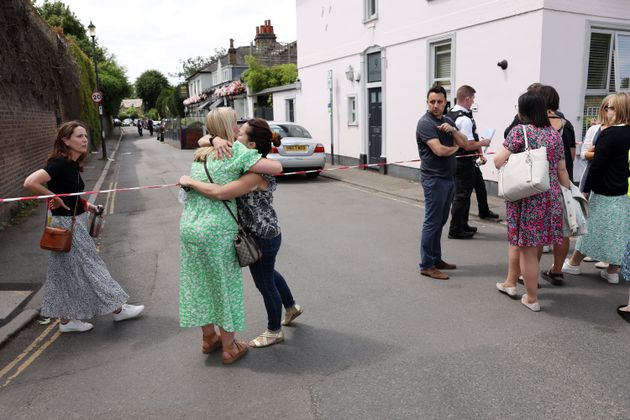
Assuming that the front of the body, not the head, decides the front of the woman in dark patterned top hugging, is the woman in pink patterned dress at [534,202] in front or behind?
behind

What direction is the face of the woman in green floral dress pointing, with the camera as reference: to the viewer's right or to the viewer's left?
to the viewer's right

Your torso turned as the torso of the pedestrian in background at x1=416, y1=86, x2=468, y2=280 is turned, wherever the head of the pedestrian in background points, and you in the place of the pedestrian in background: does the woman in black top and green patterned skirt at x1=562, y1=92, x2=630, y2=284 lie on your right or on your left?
on your left

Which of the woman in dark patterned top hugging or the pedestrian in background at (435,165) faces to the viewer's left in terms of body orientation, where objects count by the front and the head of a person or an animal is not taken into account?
the woman in dark patterned top hugging

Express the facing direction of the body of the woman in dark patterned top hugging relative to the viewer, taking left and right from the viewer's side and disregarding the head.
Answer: facing to the left of the viewer

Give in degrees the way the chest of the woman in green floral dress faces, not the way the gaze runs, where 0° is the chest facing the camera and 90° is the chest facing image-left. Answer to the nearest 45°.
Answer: approximately 225°

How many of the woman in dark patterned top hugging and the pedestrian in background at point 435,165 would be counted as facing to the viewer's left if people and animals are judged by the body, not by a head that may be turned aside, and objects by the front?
1

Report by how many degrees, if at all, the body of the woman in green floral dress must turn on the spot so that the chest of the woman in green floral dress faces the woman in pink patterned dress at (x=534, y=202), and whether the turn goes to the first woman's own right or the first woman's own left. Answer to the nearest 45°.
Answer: approximately 45° to the first woman's own right

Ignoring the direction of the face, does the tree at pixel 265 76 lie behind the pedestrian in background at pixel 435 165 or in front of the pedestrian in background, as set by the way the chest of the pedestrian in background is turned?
behind
